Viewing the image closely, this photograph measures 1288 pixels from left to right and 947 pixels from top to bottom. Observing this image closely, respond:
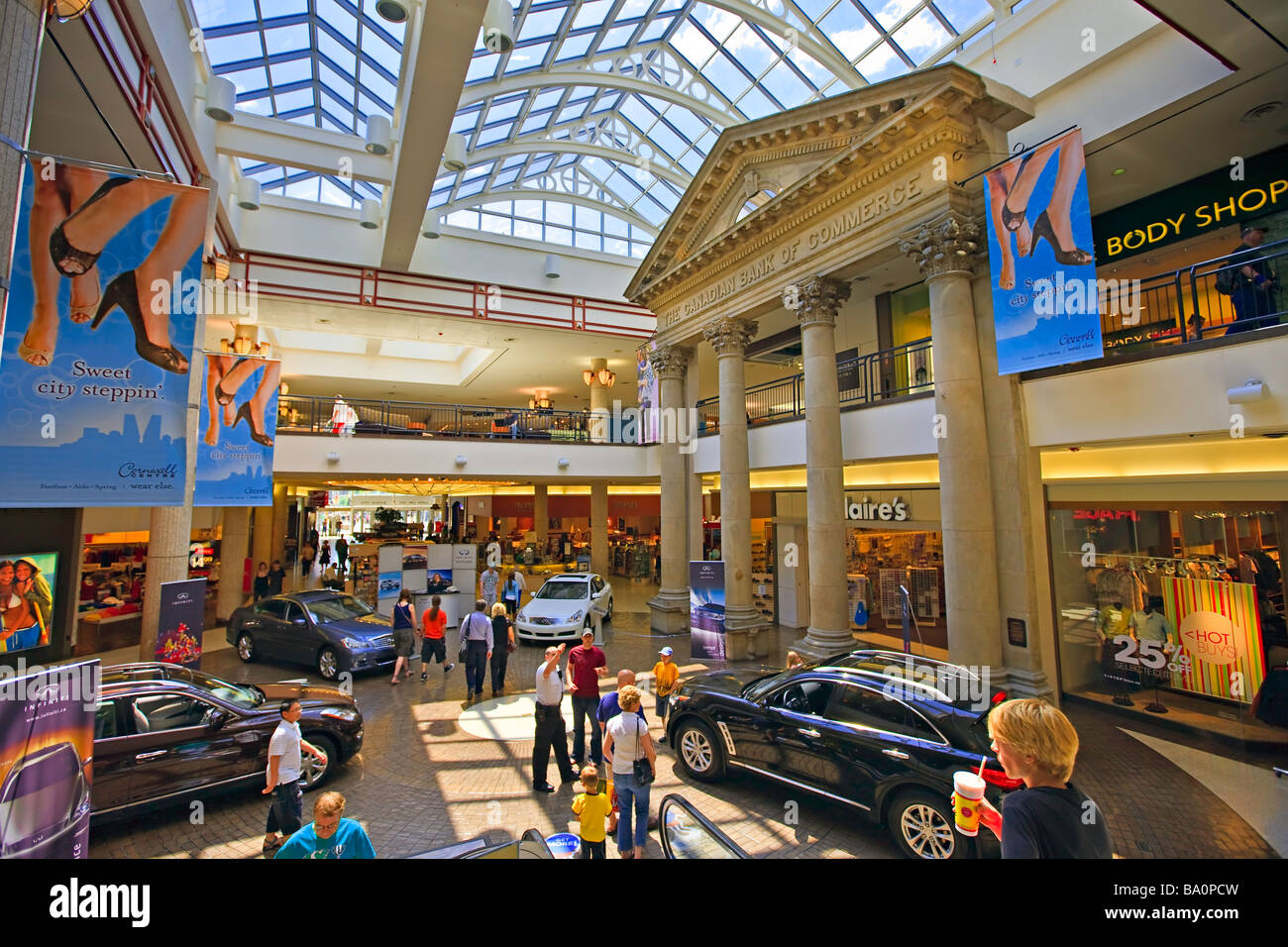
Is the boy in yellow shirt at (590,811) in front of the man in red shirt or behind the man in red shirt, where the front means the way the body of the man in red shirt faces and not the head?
in front

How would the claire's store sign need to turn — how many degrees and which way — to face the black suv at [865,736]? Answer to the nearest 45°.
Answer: approximately 45° to its left

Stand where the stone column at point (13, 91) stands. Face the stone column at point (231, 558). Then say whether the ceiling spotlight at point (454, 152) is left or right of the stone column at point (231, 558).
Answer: right

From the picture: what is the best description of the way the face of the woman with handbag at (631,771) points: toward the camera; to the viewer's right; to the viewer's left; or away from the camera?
away from the camera

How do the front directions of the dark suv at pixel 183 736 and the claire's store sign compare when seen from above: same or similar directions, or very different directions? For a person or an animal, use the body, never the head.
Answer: very different directions

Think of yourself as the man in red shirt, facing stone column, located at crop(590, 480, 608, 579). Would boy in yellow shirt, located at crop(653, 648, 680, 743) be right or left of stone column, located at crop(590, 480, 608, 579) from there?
right

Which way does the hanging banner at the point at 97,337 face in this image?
toward the camera

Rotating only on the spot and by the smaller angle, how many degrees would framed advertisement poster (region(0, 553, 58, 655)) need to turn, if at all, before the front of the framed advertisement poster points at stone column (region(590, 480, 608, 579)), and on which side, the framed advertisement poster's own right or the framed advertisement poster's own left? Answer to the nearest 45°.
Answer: approximately 90° to the framed advertisement poster's own left

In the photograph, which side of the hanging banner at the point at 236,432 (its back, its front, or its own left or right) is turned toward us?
front

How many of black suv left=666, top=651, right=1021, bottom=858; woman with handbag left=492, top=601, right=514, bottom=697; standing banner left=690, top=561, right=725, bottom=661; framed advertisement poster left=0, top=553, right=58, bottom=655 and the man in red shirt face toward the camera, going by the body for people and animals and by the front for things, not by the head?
3

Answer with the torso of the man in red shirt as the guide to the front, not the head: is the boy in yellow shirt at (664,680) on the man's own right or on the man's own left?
on the man's own left

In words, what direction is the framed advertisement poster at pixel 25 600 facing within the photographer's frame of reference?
facing the viewer

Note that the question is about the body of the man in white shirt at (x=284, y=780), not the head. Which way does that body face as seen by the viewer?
to the viewer's right

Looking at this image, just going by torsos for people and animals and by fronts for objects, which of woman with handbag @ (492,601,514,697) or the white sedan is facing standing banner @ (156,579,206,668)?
the white sedan

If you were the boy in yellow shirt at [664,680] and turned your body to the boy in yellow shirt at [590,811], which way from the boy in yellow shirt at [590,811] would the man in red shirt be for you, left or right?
right

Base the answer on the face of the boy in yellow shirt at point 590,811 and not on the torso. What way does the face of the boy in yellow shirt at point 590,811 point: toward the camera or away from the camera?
away from the camera

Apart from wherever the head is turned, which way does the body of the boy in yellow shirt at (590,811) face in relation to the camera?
away from the camera

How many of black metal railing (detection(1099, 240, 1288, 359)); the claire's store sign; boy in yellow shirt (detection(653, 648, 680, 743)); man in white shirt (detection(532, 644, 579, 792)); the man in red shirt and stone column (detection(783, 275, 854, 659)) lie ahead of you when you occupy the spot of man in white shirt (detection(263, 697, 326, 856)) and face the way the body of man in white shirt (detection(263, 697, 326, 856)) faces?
6

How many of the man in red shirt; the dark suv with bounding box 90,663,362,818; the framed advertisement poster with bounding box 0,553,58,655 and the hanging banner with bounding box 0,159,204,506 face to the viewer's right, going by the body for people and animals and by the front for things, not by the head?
1

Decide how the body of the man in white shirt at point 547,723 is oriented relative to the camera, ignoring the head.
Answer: to the viewer's right

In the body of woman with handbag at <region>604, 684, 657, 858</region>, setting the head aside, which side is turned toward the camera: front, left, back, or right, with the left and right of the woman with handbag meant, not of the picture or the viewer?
back

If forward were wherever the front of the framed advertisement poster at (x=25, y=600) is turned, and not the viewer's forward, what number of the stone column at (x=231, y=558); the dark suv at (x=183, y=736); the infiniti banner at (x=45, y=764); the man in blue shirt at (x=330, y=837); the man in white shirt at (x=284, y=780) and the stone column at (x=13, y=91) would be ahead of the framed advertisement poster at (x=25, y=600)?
5
